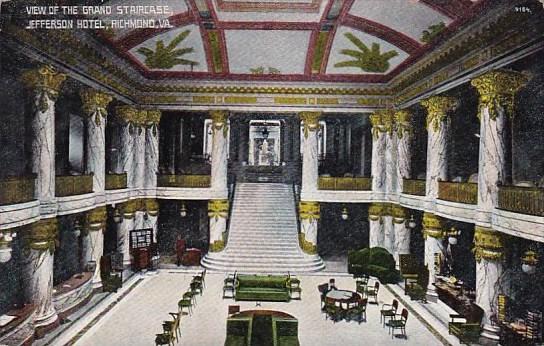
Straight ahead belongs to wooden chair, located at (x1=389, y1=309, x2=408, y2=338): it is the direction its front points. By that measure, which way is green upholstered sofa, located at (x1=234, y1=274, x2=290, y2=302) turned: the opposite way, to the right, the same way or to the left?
to the left

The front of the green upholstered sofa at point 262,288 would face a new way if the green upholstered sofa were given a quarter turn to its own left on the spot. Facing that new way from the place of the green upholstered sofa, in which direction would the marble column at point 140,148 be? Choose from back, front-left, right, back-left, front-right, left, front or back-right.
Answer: back-left

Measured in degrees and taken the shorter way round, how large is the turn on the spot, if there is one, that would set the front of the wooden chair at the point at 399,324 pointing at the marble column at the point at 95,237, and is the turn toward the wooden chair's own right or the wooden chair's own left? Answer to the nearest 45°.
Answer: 0° — it already faces it

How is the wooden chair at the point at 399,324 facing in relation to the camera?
to the viewer's left

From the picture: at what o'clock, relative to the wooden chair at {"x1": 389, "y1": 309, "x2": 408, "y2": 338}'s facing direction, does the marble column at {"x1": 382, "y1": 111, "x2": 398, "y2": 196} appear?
The marble column is roughly at 3 o'clock from the wooden chair.

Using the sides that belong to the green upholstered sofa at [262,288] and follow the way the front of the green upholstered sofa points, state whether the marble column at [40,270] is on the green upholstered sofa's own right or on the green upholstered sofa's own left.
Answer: on the green upholstered sofa's own right

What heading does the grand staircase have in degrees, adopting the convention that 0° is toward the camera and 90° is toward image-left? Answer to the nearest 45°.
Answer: approximately 0°

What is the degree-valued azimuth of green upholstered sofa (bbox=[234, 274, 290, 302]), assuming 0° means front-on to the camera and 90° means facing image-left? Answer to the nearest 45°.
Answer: approximately 0°

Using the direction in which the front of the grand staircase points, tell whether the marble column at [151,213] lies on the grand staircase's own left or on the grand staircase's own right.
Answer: on the grand staircase's own right

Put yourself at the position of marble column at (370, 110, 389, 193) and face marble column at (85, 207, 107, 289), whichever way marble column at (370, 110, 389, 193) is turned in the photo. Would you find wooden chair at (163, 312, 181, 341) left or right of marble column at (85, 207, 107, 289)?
left

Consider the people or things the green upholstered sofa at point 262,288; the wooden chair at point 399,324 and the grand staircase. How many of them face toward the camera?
2

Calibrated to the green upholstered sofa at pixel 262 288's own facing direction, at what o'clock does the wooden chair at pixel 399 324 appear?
The wooden chair is roughly at 10 o'clock from the green upholstered sofa.
